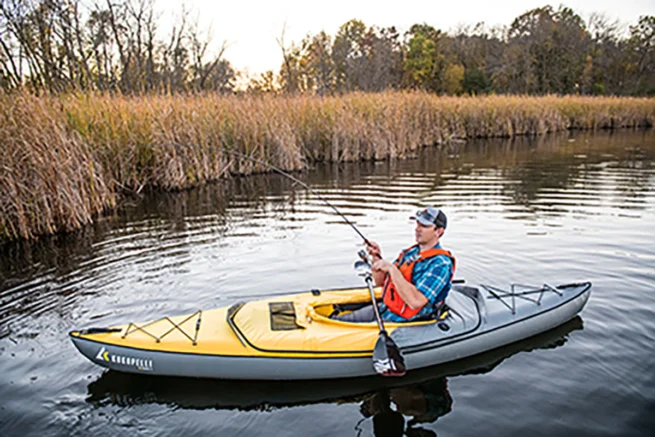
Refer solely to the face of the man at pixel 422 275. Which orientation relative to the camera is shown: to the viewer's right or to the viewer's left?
to the viewer's left

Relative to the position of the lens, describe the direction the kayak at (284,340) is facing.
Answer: facing to the left of the viewer

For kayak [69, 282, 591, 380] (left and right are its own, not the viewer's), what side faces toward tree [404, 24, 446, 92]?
right
